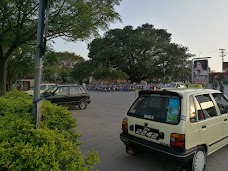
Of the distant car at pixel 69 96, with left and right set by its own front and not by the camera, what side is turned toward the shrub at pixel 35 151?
left

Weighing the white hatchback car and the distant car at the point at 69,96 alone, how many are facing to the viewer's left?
1

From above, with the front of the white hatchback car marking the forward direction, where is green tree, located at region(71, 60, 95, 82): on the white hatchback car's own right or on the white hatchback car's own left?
on the white hatchback car's own left

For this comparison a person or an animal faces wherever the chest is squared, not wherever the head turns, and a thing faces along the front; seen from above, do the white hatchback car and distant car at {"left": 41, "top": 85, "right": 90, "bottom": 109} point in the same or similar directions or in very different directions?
very different directions

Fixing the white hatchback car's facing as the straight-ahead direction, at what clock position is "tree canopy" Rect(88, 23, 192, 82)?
The tree canopy is roughly at 10 o'clock from the white hatchback car.

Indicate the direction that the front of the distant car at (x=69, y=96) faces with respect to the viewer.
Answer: facing to the left of the viewer

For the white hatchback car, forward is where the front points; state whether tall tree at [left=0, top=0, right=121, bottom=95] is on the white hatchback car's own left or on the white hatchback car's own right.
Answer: on the white hatchback car's own left

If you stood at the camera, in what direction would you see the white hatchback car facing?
facing away from the viewer and to the right of the viewer

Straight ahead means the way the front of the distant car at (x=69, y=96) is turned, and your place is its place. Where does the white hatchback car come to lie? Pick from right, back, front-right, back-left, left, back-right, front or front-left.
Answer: left

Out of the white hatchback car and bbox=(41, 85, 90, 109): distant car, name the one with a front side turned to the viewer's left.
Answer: the distant car

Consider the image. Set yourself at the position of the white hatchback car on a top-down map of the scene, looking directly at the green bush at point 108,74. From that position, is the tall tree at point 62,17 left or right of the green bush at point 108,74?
left

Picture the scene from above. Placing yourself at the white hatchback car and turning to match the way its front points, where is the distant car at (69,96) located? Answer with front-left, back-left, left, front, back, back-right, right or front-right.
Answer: left
